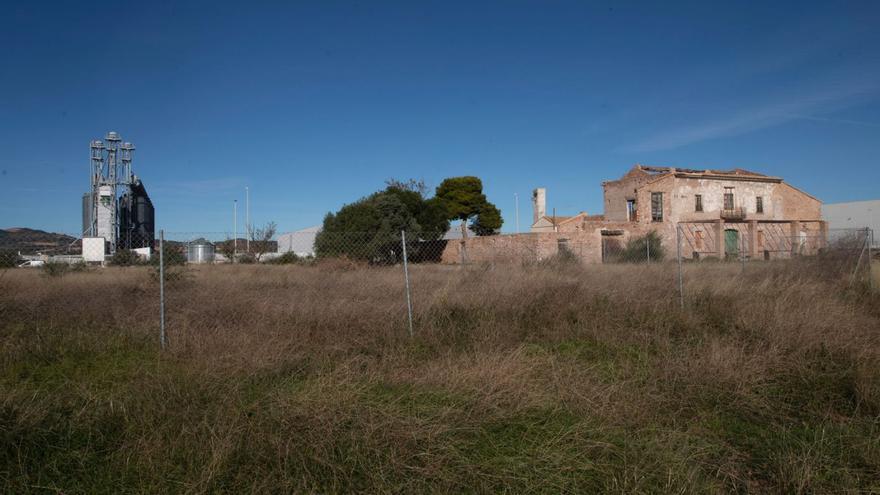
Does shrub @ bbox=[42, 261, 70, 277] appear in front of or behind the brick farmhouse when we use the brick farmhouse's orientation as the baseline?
in front

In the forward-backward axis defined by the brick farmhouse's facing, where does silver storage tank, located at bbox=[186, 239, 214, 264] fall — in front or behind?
in front

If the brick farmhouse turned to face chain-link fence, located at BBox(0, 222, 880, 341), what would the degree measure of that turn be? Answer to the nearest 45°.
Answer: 0° — it already faces it

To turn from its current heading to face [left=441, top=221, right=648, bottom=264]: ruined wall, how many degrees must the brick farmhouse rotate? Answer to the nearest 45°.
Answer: approximately 45° to its right

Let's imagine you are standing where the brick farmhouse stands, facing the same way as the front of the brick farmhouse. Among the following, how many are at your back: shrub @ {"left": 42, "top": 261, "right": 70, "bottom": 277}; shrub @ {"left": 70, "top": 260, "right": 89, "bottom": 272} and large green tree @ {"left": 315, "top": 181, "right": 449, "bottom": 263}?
0

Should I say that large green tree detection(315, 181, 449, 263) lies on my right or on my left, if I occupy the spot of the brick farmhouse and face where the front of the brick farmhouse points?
on my right

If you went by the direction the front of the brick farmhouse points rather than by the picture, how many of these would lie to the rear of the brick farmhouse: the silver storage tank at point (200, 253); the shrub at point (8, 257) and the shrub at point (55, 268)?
0

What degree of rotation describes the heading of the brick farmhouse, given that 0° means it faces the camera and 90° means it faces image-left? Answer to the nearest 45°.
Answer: approximately 0°
